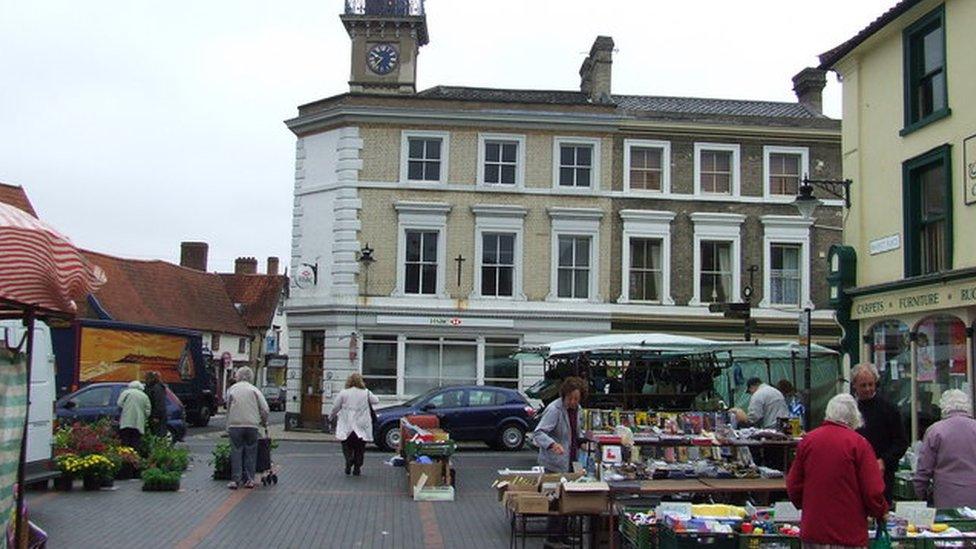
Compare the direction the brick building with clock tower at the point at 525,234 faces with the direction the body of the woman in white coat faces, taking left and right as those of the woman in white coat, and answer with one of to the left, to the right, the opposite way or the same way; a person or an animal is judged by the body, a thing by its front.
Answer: the opposite way

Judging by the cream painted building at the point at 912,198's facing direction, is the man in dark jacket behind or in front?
in front

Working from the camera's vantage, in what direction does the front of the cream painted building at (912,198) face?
facing the viewer and to the left of the viewer

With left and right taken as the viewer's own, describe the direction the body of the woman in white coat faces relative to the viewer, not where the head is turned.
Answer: facing away from the viewer

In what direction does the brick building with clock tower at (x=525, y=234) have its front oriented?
toward the camera

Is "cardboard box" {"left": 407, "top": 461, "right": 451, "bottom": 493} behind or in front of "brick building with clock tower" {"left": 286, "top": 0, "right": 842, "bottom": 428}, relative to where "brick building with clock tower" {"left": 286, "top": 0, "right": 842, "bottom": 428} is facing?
in front

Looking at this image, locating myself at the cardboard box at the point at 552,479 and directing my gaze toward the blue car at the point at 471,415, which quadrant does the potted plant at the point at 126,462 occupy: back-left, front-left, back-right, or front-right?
front-left

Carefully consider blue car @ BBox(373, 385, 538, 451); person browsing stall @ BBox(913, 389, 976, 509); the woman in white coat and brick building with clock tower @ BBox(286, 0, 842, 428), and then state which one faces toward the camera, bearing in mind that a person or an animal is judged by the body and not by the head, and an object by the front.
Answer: the brick building with clock tower

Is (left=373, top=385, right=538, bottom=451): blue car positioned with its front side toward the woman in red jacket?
no

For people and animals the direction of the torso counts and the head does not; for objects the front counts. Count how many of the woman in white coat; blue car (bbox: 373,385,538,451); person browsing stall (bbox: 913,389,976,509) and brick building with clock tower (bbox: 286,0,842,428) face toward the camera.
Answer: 1

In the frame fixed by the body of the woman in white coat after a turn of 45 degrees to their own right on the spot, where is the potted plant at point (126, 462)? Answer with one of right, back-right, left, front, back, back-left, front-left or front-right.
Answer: back-left

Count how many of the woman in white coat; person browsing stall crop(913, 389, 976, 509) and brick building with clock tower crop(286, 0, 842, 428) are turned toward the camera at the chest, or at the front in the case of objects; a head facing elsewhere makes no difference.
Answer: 1
